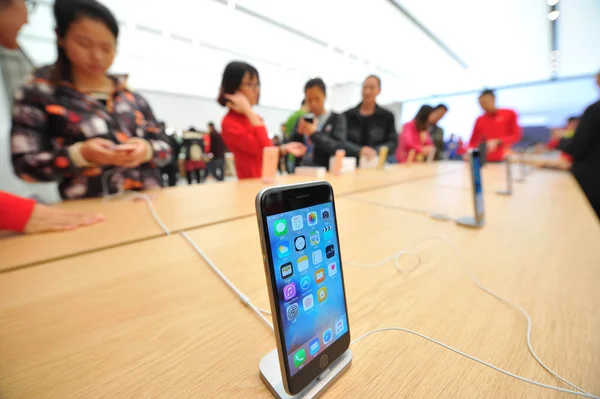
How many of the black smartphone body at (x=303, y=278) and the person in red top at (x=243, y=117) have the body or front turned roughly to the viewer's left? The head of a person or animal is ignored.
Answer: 0

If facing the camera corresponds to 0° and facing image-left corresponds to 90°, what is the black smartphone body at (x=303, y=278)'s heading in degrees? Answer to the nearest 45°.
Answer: approximately 315°

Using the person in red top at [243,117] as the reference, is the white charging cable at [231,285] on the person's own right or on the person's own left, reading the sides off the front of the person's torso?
on the person's own right

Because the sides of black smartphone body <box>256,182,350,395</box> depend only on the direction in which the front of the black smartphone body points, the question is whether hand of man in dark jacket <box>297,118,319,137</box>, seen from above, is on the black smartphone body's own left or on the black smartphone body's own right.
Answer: on the black smartphone body's own left

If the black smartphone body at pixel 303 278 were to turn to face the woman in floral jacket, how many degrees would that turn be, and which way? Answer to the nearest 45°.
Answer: approximately 180°
